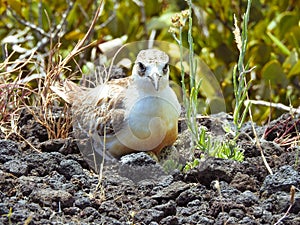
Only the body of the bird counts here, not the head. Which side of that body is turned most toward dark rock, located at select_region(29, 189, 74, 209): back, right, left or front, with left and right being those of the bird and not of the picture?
right

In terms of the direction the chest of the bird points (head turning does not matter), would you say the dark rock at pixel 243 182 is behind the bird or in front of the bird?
in front

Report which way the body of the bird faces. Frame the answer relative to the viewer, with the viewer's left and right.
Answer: facing the viewer and to the right of the viewer

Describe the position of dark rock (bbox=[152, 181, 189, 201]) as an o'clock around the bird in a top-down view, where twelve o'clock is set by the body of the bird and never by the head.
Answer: The dark rock is roughly at 1 o'clock from the bird.

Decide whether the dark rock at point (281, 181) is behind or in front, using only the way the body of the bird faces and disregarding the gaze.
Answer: in front

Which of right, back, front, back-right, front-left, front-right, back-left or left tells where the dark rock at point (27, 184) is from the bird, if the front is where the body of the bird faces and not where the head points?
right

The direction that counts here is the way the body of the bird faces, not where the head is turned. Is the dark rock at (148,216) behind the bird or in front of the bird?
in front
